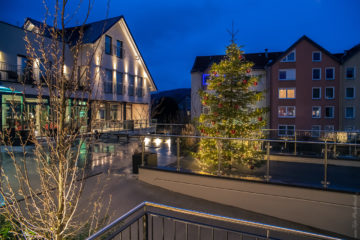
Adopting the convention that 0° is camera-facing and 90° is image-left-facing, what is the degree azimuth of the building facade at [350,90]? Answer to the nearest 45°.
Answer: approximately 0°

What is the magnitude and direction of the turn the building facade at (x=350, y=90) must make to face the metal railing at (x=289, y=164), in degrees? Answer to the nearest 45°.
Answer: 0° — it already faces it

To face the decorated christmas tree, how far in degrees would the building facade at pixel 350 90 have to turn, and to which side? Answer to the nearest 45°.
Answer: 0° — it already faces it
